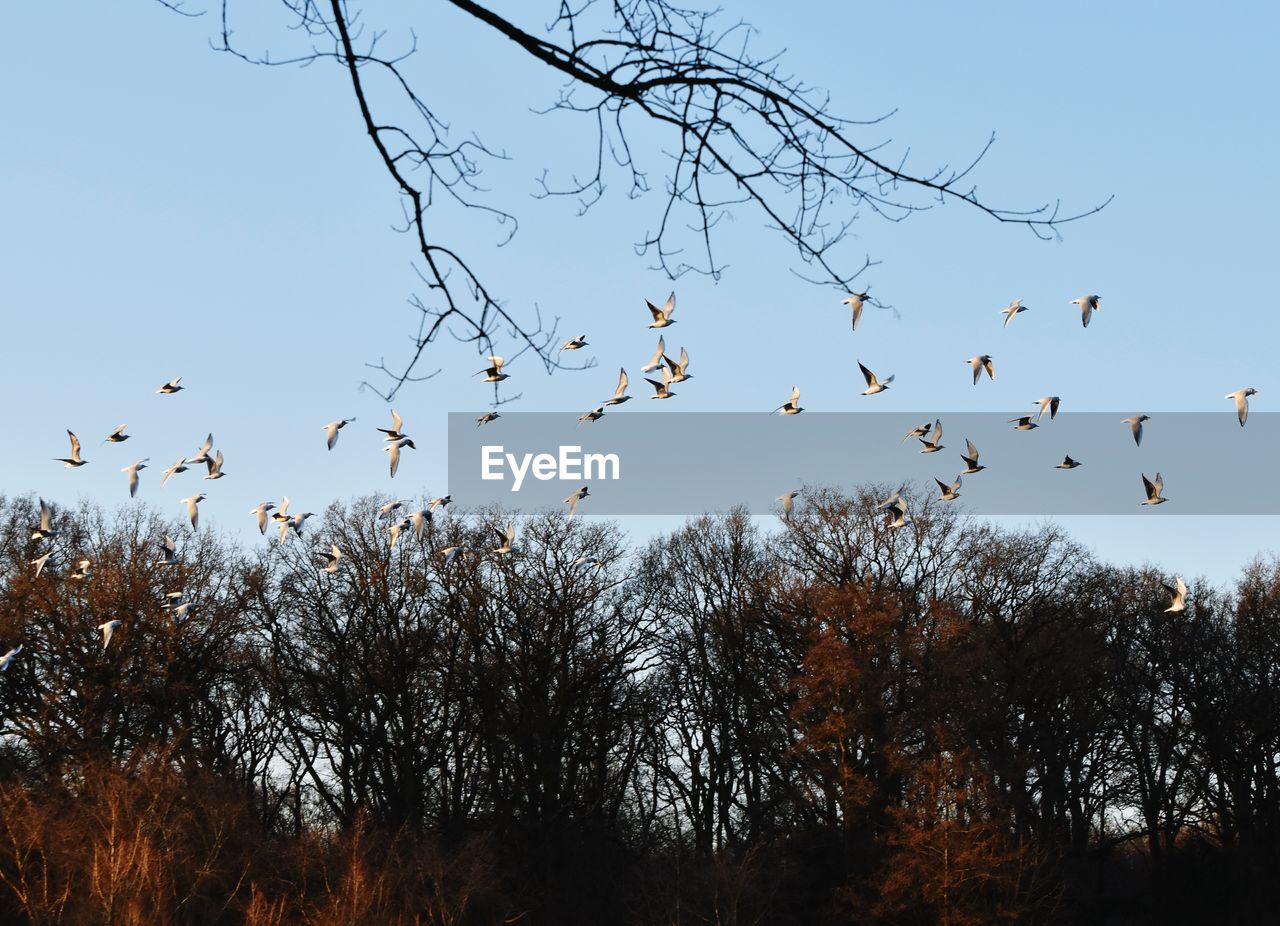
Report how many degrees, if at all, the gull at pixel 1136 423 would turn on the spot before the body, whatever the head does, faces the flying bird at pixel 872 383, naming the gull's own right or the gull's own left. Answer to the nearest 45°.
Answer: approximately 135° to the gull's own right

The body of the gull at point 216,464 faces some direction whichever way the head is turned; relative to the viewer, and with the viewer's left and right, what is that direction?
facing to the right of the viewer

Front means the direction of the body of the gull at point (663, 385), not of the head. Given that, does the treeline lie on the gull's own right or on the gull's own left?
on the gull's own left

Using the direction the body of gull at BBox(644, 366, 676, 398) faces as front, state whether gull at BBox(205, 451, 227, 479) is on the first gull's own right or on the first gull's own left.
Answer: on the first gull's own left

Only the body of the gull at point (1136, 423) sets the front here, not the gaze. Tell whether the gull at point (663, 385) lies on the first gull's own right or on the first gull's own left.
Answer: on the first gull's own right
